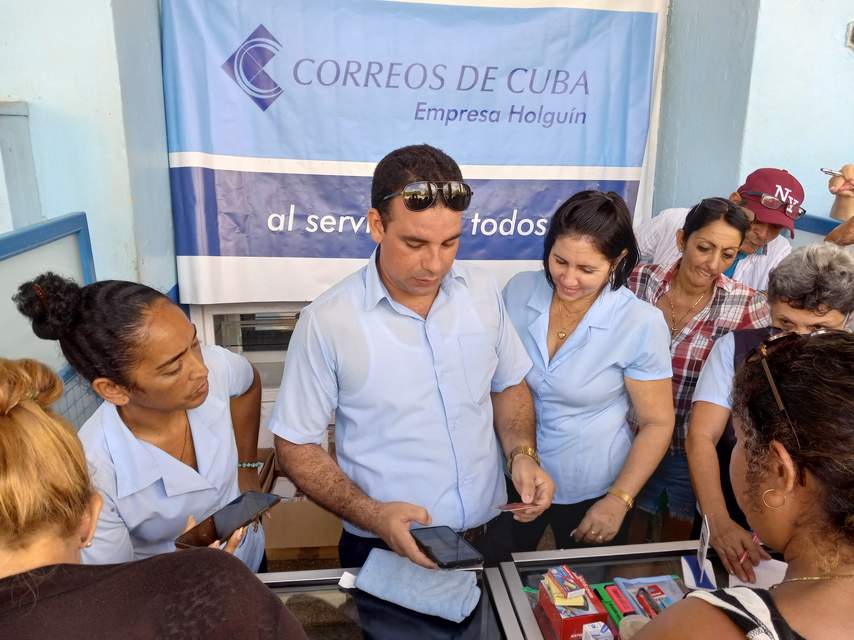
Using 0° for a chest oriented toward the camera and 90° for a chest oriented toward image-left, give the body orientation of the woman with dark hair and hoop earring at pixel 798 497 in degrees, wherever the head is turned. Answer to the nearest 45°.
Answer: approximately 135°

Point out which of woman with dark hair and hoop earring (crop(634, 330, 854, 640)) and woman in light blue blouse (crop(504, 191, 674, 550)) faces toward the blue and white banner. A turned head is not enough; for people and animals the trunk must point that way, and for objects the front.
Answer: the woman with dark hair and hoop earring

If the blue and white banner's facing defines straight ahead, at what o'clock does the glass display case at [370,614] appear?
The glass display case is roughly at 12 o'clock from the blue and white banner.

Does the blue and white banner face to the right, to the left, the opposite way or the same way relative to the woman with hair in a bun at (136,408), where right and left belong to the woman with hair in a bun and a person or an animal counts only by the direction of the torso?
to the right

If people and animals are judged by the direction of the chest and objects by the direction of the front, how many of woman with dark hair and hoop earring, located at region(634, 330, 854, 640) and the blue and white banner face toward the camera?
1

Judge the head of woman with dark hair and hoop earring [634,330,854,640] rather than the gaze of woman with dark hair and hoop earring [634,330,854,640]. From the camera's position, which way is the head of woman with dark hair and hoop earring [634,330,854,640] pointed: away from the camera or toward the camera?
away from the camera

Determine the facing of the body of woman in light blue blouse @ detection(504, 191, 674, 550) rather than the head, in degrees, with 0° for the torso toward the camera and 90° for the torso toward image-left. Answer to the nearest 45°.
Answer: approximately 45°
